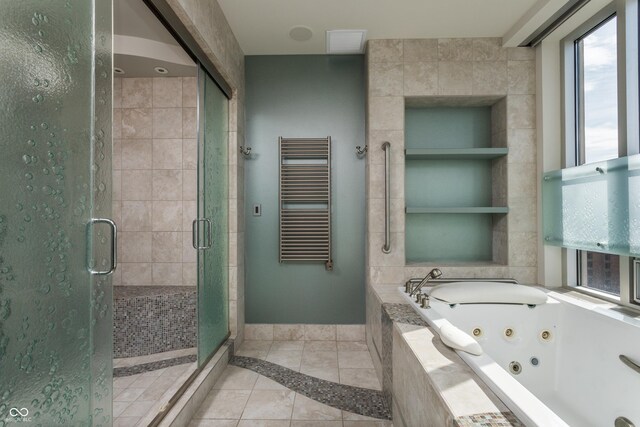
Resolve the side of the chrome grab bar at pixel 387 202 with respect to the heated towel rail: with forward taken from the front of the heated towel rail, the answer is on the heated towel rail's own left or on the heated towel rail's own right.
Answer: on the heated towel rail's own left

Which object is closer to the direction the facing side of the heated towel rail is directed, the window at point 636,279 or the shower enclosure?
the shower enclosure

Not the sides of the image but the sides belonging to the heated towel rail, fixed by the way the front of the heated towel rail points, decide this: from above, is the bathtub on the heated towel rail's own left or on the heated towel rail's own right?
on the heated towel rail's own left

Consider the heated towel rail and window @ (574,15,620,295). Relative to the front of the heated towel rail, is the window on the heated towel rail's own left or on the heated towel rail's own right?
on the heated towel rail's own left

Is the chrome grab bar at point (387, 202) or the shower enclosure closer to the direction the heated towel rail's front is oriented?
the shower enclosure

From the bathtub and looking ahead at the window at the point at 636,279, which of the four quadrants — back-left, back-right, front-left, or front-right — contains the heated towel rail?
back-left

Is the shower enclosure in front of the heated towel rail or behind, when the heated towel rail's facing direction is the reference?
in front

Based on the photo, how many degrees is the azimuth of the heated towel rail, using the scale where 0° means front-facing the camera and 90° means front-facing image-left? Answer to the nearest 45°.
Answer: approximately 0°
